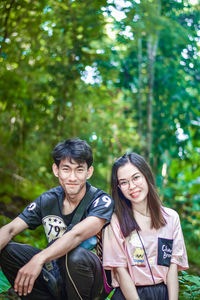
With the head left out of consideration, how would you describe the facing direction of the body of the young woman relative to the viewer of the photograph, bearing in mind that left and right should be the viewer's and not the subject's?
facing the viewer

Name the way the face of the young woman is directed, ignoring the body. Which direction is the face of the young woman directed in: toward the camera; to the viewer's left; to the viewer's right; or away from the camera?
toward the camera

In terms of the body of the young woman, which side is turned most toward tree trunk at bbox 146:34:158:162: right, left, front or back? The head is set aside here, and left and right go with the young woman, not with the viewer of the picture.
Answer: back

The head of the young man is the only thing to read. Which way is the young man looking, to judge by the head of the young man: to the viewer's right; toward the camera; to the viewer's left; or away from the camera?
toward the camera
